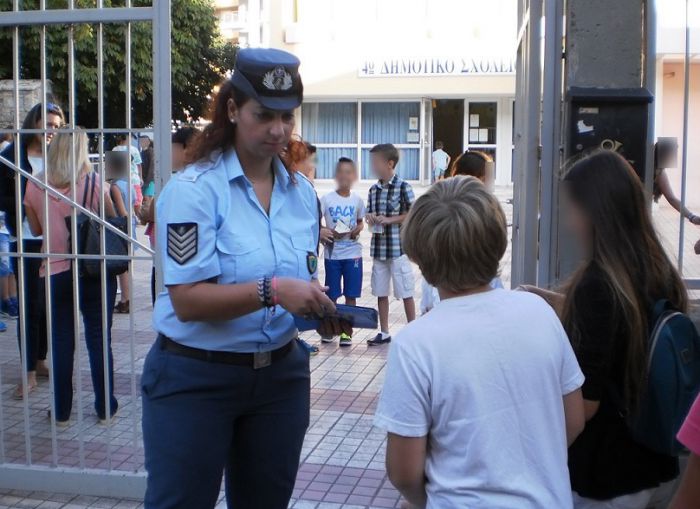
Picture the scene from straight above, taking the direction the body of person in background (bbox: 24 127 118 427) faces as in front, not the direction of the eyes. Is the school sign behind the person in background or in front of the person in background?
in front

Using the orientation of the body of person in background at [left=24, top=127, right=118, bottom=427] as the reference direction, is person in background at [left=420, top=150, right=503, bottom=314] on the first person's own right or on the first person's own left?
on the first person's own right

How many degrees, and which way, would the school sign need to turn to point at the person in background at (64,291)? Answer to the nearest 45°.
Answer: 0° — it already faces them

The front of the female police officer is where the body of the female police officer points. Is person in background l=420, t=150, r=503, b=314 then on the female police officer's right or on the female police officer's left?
on the female police officer's left

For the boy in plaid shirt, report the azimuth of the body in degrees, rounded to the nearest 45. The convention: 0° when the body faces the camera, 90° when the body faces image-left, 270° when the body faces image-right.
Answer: approximately 45°

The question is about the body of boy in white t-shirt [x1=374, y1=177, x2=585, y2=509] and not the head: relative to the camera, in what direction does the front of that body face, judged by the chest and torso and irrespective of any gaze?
away from the camera

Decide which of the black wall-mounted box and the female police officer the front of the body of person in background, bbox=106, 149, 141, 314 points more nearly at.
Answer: the female police officer

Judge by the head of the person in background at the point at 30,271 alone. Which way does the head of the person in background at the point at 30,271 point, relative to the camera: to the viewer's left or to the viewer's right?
to the viewer's right

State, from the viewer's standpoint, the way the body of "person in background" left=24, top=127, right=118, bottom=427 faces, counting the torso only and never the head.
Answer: away from the camera
